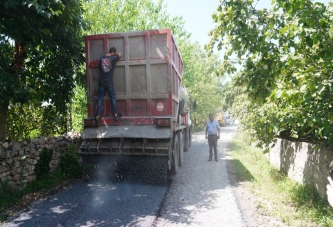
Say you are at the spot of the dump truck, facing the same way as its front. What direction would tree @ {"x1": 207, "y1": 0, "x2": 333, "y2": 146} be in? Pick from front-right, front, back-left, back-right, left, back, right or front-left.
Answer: back-right

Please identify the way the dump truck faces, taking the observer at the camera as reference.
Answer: facing away from the viewer

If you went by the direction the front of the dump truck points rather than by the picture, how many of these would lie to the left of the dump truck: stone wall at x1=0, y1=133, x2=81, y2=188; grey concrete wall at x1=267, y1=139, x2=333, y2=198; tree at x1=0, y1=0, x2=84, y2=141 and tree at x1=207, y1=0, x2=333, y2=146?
2

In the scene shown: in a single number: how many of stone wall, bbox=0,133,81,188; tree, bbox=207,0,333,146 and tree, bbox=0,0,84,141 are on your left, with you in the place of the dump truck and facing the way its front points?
2

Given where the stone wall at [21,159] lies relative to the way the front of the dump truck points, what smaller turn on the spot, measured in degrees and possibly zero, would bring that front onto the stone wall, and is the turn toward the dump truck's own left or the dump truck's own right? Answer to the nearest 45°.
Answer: approximately 90° to the dump truck's own left

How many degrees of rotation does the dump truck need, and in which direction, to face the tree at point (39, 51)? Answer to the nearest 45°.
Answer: approximately 90° to its left

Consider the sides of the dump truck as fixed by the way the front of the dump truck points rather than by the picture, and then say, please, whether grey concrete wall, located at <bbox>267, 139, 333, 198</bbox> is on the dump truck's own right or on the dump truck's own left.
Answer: on the dump truck's own right
